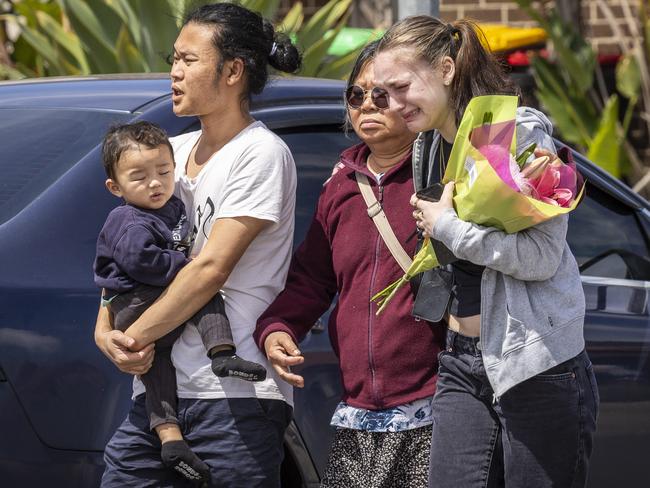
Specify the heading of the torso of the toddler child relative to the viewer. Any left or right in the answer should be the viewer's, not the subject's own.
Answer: facing the viewer and to the right of the viewer

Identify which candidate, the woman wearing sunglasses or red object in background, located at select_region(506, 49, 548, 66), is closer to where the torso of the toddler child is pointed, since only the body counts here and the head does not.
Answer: the woman wearing sunglasses

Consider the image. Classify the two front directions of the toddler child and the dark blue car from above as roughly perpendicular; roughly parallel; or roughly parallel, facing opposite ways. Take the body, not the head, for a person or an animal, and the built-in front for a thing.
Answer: roughly perpendicular
